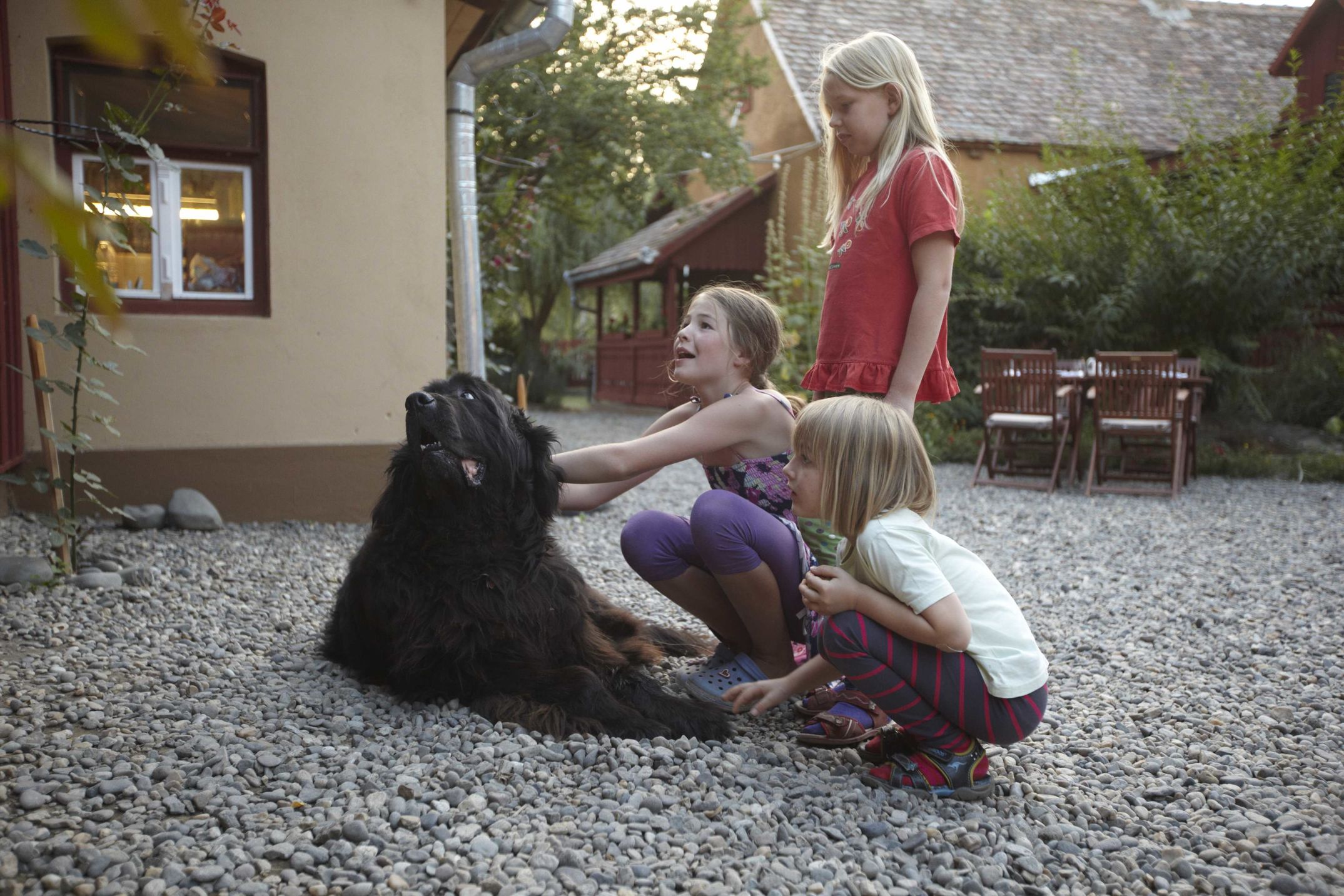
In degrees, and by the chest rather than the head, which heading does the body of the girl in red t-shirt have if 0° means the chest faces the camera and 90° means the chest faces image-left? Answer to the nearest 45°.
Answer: approximately 45°

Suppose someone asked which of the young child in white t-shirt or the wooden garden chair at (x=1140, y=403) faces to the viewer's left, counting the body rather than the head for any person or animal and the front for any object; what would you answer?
the young child in white t-shirt

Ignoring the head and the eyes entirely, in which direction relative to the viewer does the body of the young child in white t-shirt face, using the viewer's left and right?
facing to the left of the viewer

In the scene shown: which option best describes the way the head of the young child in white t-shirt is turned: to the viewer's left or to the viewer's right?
to the viewer's left
